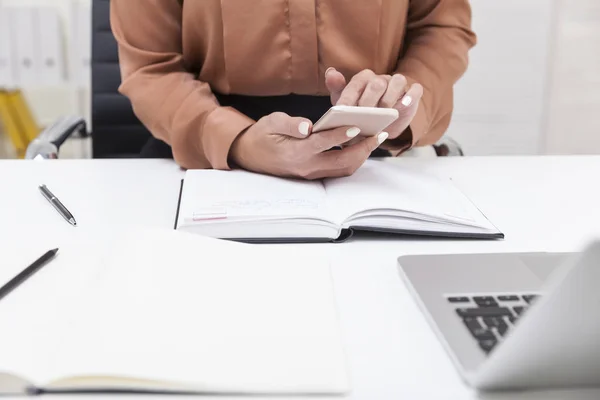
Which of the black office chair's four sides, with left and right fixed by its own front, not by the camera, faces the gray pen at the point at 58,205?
front

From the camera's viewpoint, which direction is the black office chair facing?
toward the camera

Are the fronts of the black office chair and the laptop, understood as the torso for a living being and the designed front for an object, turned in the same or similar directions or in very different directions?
very different directions

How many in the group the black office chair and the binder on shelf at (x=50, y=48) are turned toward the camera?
2

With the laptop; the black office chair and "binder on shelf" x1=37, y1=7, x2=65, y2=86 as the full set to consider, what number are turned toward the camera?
2

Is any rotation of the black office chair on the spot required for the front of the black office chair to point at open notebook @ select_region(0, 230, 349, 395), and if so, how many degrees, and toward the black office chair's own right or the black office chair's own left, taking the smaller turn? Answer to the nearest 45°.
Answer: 0° — it already faces it

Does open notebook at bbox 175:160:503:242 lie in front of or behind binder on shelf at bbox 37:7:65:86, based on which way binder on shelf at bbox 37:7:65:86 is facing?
in front

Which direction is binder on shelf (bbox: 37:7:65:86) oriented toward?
toward the camera

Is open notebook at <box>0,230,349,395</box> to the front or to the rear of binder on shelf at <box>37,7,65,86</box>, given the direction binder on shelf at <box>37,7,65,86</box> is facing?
to the front

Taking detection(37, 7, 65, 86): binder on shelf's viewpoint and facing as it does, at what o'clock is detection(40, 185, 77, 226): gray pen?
The gray pen is roughly at 12 o'clock from the binder on shelf.
